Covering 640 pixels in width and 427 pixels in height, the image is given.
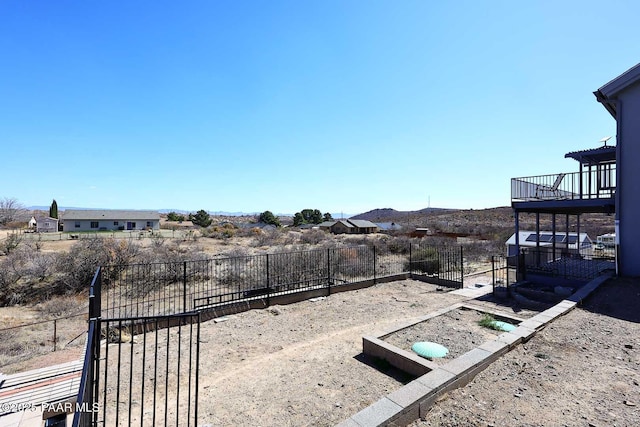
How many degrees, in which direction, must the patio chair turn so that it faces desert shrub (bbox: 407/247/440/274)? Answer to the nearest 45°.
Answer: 0° — it already faces it

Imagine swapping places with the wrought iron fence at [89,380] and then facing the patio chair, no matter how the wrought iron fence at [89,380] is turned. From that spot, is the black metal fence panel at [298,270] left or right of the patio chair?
left

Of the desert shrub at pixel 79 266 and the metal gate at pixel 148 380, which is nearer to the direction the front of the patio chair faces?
the desert shrub

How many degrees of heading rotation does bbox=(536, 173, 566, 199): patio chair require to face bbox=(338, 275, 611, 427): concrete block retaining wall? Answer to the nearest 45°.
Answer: approximately 90° to its left

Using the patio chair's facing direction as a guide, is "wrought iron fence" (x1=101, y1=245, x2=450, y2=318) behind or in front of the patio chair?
in front

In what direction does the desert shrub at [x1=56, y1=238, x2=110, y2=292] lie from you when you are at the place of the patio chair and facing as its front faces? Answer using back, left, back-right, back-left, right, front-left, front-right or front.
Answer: front-left

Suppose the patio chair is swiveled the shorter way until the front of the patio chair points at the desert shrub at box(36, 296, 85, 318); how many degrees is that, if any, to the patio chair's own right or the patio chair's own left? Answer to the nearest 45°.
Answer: approximately 45° to the patio chair's own left

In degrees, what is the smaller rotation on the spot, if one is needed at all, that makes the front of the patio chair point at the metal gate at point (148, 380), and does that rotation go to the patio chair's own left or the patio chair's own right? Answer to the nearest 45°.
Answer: approximately 90° to the patio chair's own left

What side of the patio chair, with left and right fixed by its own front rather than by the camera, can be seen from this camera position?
left

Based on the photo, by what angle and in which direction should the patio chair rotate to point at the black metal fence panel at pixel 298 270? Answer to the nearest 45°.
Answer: approximately 45° to its left

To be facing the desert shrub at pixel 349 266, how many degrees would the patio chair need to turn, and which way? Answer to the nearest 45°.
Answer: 0° — it already faces it
